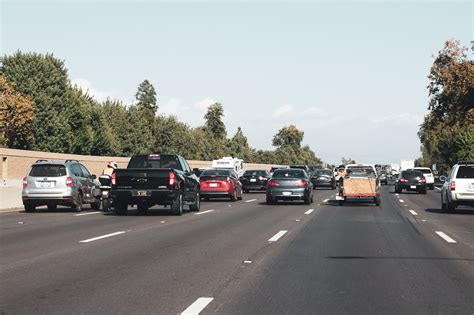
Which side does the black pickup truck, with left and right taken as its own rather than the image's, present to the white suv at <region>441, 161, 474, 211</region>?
right

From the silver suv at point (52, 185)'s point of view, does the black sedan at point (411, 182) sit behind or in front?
in front

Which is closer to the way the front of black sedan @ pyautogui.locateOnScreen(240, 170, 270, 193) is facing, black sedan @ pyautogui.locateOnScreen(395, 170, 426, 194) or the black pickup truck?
the black sedan

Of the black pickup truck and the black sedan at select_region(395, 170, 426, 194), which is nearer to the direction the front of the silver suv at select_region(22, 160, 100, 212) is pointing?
the black sedan

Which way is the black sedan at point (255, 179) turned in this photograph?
away from the camera

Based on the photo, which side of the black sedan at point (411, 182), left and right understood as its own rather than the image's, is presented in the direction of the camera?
back

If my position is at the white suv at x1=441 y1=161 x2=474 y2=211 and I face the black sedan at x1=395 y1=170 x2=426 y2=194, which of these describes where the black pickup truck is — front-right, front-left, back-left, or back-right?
back-left

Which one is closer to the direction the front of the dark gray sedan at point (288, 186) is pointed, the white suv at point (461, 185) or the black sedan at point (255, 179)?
the black sedan

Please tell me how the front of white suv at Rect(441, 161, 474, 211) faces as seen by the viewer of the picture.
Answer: facing away from the viewer

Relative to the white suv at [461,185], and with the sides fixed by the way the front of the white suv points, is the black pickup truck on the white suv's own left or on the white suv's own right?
on the white suv's own left

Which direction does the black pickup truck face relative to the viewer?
away from the camera

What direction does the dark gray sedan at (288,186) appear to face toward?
away from the camera
